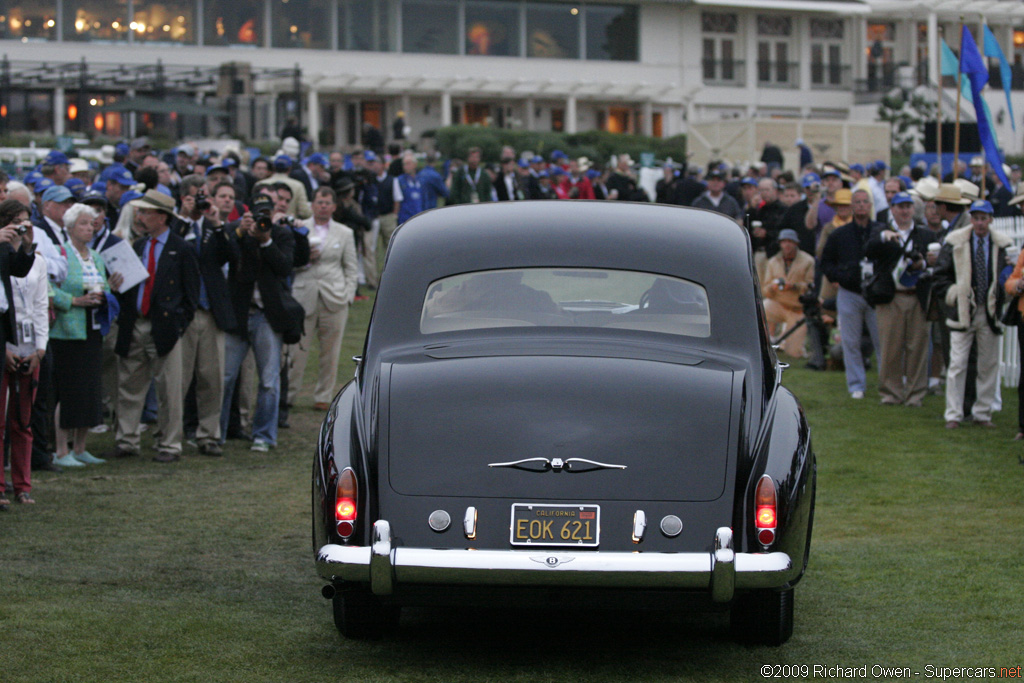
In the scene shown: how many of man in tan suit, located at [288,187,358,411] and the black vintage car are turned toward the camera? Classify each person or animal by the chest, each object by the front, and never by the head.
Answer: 1

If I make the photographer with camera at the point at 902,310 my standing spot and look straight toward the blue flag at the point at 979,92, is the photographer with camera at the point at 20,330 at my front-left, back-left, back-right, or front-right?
back-left

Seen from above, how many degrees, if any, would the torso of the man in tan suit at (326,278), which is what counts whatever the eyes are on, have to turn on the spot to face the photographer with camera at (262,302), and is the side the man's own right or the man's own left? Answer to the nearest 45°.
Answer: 0° — they already face them

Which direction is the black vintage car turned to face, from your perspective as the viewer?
facing away from the viewer

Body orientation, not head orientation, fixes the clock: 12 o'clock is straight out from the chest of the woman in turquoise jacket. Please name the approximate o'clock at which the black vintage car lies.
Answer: The black vintage car is roughly at 1 o'clock from the woman in turquoise jacket.

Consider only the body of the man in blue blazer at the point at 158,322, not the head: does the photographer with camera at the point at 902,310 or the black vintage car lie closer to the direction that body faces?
the black vintage car

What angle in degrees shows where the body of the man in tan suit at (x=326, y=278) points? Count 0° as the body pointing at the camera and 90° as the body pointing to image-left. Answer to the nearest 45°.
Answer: approximately 0°
